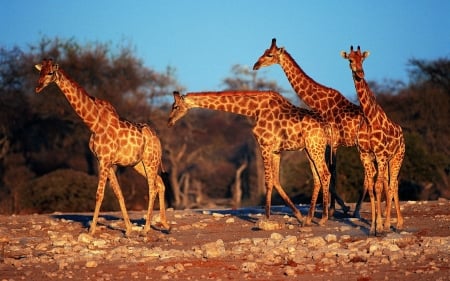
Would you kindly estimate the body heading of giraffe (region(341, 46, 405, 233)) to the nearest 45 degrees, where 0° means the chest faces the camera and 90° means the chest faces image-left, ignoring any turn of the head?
approximately 45°

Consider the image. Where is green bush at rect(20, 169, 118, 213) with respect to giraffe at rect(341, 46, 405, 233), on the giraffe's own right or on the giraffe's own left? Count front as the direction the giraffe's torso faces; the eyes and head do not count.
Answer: on the giraffe's own right

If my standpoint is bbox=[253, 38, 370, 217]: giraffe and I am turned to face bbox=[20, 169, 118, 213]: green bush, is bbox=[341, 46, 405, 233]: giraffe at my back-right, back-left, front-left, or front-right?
back-left

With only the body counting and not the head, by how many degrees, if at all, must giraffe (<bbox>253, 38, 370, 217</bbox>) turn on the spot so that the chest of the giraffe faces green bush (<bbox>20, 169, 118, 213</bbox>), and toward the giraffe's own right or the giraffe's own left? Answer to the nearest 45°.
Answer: approximately 45° to the giraffe's own right

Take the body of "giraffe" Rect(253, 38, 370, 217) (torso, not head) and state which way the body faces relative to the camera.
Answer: to the viewer's left
